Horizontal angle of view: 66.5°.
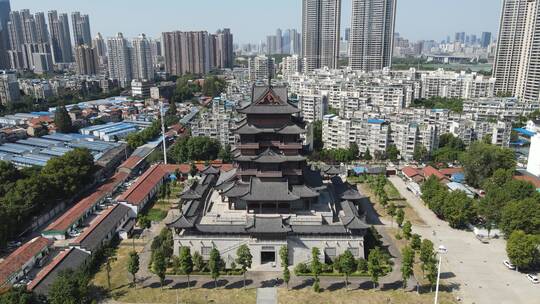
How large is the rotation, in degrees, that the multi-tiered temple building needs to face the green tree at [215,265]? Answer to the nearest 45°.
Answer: approximately 45° to its right

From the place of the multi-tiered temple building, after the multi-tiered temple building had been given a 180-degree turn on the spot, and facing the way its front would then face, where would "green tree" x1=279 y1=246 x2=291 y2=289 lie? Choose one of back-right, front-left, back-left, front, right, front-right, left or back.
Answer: back

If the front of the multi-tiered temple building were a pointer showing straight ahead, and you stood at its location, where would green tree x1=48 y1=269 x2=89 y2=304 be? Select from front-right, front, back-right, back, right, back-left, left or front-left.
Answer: front-right

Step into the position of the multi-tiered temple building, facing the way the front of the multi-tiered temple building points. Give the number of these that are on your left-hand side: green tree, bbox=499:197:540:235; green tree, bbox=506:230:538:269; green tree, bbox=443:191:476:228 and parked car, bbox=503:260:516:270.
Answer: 4

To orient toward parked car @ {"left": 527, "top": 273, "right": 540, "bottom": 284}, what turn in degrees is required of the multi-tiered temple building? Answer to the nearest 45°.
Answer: approximately 90° to its left

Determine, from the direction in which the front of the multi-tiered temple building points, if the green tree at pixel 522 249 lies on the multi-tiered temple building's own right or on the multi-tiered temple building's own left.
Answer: on the multi-tiered temple building's own left

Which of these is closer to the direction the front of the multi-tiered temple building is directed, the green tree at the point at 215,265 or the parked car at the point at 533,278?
the green tree

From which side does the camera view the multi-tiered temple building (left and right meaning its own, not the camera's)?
front

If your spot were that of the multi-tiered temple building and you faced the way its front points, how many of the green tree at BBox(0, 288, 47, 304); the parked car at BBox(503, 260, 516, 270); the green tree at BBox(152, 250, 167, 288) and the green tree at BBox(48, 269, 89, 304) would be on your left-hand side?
1

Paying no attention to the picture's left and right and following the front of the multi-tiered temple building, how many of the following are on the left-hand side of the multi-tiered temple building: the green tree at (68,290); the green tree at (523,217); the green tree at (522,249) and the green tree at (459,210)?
3

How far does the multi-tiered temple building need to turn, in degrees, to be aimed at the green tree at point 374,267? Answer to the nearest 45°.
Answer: approximately 45° to its left

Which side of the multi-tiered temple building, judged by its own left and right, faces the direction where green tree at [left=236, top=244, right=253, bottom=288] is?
front

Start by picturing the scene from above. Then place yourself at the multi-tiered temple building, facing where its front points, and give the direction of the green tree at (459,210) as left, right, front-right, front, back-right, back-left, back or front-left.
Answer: left

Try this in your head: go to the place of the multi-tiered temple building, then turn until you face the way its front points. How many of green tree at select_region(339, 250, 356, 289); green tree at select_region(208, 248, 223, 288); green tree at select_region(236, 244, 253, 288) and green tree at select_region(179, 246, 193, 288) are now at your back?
0

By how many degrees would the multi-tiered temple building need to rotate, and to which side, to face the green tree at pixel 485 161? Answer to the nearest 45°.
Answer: approximately 135° to its left

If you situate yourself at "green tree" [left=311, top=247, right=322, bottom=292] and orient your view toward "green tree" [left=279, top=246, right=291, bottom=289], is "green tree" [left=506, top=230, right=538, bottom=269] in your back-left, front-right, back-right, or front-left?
back-right

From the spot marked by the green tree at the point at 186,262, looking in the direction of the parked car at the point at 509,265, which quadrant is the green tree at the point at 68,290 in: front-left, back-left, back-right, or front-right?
back-right

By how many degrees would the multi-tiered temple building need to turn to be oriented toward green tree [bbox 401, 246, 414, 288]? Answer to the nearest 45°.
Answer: approximately 45° to its left

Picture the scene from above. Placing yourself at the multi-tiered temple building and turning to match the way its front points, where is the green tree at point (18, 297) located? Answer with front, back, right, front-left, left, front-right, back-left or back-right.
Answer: front-right

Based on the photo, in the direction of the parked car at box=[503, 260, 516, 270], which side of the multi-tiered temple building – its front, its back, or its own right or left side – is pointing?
left

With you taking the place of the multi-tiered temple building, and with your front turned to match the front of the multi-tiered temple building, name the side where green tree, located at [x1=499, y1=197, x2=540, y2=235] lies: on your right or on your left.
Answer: on your left

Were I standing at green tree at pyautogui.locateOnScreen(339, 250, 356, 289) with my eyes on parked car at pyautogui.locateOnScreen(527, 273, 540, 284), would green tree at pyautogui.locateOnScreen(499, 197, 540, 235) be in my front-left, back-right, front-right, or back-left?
front-left
